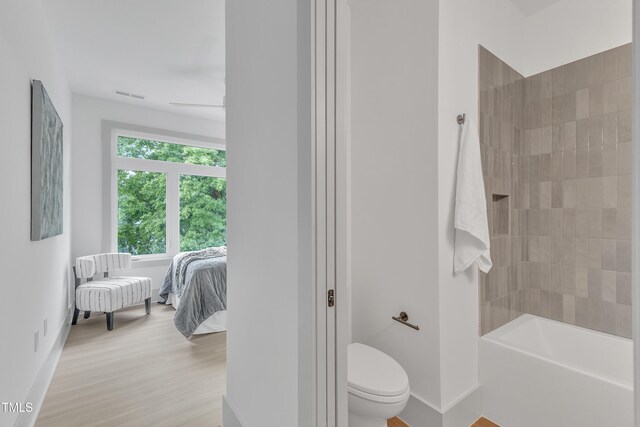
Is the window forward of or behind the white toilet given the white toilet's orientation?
behind

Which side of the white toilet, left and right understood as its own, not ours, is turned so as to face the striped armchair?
back

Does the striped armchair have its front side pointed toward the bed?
yes

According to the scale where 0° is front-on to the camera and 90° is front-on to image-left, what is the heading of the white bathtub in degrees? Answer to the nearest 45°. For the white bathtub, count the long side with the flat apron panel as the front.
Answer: approximately 45°

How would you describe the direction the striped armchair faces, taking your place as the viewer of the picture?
facing the viewer and to the right of the viewer

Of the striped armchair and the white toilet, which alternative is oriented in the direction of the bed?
the striped armchair

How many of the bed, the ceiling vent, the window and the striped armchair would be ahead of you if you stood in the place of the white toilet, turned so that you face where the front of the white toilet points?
0

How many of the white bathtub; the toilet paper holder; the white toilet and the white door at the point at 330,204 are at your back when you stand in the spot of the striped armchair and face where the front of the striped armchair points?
0

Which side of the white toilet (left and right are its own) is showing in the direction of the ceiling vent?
back

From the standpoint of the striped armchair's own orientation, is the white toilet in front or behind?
in front

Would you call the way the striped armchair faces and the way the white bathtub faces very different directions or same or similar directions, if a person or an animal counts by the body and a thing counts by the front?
very different directions

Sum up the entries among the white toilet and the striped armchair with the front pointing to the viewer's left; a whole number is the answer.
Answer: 0

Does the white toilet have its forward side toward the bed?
no
